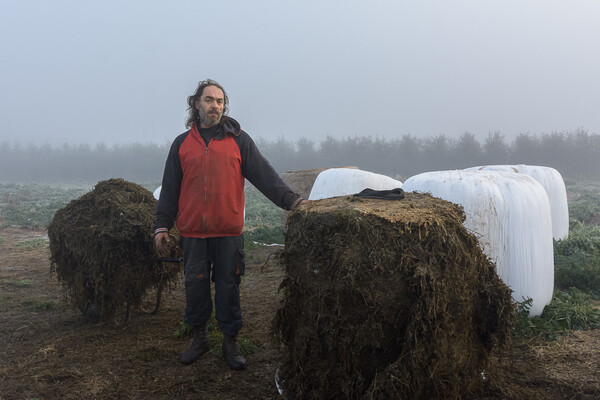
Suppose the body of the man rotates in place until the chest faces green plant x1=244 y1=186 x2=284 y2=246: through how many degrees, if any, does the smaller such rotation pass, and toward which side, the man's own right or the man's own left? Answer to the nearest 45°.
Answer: approximately 180°

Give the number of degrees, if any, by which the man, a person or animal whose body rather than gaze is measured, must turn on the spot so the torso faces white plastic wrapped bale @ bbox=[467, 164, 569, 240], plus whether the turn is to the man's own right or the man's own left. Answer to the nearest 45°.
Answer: approximately 135° to the man's own left

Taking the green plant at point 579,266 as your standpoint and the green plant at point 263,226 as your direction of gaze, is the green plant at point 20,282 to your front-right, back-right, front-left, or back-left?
front-left

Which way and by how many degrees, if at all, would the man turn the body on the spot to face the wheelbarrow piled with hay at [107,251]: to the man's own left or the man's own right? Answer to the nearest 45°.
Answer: approximately 135° to the man's own right

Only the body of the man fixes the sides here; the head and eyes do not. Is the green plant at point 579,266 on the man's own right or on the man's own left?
on the man's own left

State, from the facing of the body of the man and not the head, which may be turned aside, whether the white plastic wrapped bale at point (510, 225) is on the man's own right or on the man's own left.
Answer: on the man's own left

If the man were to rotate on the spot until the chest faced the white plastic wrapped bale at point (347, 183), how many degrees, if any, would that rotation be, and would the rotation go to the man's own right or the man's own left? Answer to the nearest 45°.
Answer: approximately 135° to the man's own left

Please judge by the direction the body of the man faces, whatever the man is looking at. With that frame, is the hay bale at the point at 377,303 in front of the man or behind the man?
in front

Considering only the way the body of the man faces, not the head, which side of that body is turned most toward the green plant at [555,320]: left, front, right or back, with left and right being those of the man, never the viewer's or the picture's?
left

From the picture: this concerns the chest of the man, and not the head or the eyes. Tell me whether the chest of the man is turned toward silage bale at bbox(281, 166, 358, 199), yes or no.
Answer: no

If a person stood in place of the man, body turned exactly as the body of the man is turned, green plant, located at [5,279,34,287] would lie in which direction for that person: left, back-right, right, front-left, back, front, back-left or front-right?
back-right

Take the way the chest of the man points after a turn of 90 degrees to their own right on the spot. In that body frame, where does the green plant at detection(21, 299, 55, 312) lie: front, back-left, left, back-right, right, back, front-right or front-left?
front-right

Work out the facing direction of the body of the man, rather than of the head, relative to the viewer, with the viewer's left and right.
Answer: facing the viewer

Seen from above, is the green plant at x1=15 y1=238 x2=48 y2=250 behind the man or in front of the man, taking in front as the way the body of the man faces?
behind

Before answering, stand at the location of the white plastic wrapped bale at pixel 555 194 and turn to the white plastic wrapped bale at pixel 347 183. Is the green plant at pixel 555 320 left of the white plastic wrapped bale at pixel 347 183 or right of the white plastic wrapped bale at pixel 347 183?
left

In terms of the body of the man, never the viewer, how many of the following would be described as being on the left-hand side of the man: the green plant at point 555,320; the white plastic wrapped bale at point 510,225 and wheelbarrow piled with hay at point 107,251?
2
